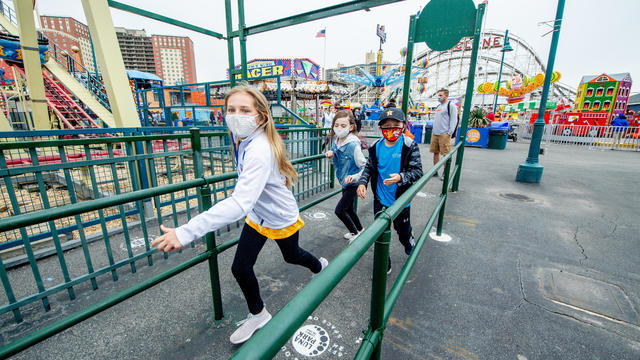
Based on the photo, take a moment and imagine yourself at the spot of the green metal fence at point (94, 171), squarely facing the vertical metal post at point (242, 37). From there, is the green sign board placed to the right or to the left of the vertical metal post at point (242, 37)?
right

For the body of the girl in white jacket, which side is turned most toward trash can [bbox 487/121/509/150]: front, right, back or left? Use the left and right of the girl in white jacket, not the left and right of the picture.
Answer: back

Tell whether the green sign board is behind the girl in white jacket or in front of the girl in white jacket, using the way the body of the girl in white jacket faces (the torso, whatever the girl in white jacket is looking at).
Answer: behind

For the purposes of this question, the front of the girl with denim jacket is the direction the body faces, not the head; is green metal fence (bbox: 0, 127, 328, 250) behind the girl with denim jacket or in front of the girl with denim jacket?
in front

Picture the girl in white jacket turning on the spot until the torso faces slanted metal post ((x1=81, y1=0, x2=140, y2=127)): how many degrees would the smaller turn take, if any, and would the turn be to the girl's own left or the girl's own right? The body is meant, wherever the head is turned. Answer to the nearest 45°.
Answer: approximately 90° to the girl's own right

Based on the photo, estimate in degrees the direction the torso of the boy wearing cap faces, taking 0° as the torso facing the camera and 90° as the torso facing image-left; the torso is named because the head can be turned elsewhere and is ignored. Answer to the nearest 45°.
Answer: approximately 0°

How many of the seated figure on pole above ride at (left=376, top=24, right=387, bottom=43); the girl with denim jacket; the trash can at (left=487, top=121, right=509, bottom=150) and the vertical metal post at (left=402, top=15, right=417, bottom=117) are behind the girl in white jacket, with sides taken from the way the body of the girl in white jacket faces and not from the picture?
4

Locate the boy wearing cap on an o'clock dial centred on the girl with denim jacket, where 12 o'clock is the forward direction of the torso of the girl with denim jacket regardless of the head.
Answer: The boy wearing cap is roughly at 9 o'clock from the girl with denim jacket.

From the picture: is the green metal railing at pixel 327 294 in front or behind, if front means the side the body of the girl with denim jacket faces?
in front
